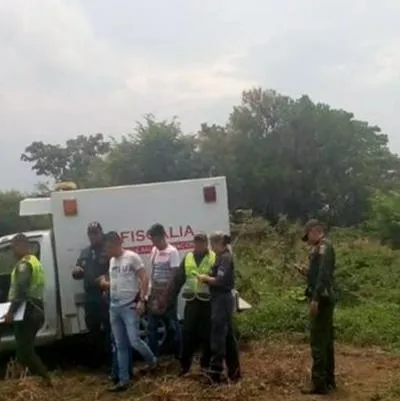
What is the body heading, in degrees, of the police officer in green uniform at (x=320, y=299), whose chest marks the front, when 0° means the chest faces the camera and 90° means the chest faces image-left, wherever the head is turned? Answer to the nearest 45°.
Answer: approximately 90°

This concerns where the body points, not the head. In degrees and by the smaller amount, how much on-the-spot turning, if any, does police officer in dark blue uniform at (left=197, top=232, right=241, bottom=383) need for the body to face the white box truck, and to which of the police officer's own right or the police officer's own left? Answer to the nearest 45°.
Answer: approximately 45° to the police officer's own right

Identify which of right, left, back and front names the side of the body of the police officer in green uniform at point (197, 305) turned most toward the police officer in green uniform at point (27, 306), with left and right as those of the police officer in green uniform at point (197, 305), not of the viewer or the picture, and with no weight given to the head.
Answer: right

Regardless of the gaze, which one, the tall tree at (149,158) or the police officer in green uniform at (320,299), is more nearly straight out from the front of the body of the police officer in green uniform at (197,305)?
the police officer in green uniform

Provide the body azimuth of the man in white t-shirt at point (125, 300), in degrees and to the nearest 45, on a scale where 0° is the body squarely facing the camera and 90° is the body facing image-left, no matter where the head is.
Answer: approximately 45°

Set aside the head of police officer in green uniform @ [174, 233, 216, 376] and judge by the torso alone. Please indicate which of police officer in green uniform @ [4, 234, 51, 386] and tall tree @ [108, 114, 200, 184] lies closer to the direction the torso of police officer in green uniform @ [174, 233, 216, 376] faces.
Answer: the police officer in green uniform
